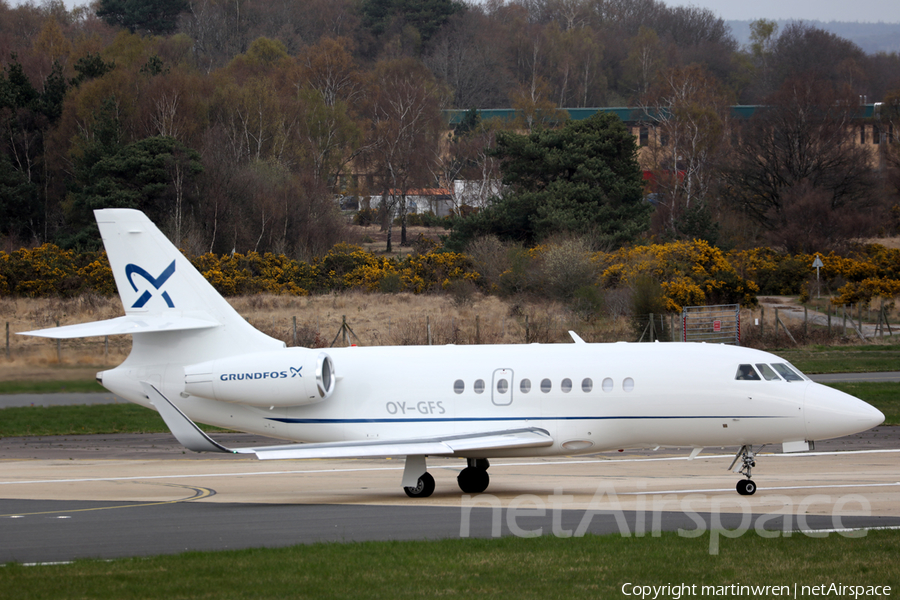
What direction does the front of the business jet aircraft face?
to the viewer's right
